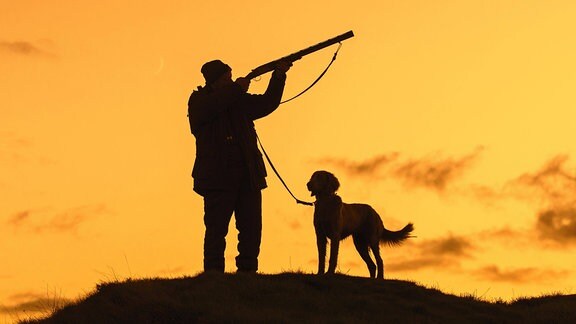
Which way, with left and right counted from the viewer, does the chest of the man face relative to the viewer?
facing the viewer and to the right of the viewer

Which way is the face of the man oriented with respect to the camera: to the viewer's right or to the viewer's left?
to the viewer's right
